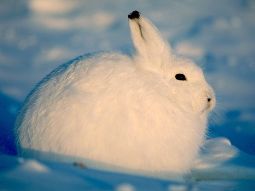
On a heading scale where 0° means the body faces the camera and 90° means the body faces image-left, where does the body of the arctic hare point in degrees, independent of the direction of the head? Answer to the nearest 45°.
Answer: approximately 270°
